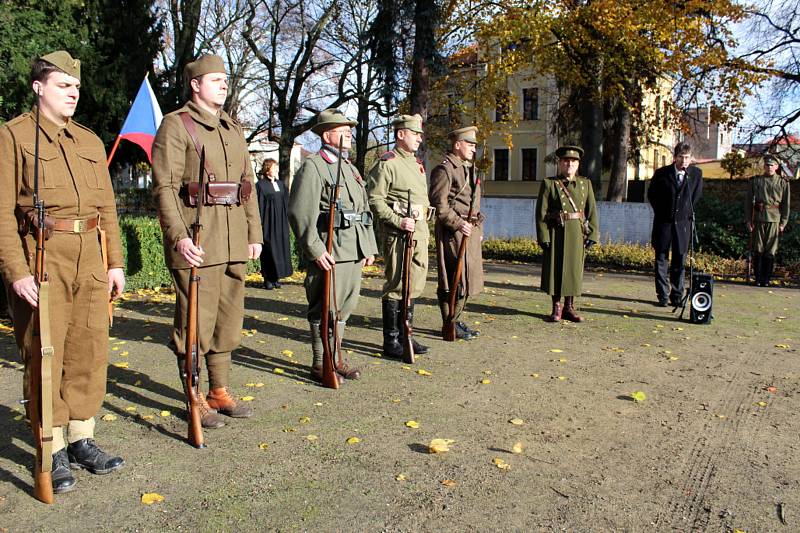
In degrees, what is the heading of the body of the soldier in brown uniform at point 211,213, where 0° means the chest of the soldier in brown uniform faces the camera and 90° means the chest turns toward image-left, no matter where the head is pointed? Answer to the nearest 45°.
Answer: approximately 315°

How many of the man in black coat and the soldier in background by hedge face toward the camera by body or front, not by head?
2

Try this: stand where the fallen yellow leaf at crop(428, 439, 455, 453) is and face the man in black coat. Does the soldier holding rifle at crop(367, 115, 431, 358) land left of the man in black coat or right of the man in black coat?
left

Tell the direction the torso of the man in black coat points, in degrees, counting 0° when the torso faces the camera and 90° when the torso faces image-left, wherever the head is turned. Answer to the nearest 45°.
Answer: approximately 0°

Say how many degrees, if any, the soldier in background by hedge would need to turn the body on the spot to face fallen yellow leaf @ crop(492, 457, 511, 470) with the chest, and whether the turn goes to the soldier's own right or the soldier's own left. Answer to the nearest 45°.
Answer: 0° — they already face it

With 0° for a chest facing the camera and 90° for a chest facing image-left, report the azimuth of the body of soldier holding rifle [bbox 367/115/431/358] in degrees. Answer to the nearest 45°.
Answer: approximately 315°

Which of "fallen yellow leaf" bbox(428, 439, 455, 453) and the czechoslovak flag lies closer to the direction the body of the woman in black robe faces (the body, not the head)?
the fallen yellow leaf

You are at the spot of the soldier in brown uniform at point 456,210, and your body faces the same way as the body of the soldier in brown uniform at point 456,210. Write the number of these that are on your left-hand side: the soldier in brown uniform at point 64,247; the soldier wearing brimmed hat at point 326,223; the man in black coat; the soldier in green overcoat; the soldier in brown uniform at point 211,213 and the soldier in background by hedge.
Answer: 3
